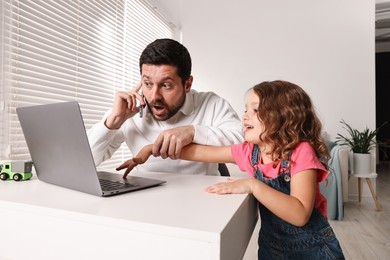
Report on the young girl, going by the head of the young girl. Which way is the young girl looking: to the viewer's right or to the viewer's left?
to the viewer's left

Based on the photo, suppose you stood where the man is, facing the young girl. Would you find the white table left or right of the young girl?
right

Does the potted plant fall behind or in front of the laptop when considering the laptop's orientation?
in front

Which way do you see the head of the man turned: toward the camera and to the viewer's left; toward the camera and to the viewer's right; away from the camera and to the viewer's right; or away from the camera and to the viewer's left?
toward the camera and to the viewer's left

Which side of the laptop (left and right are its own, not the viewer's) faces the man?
front

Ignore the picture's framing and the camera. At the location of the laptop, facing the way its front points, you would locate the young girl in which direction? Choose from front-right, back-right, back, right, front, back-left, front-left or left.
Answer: front-right

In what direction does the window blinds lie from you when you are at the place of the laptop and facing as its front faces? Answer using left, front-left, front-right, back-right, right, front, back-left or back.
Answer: front-left

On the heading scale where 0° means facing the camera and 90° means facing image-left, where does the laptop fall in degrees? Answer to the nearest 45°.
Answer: approximately 225°
